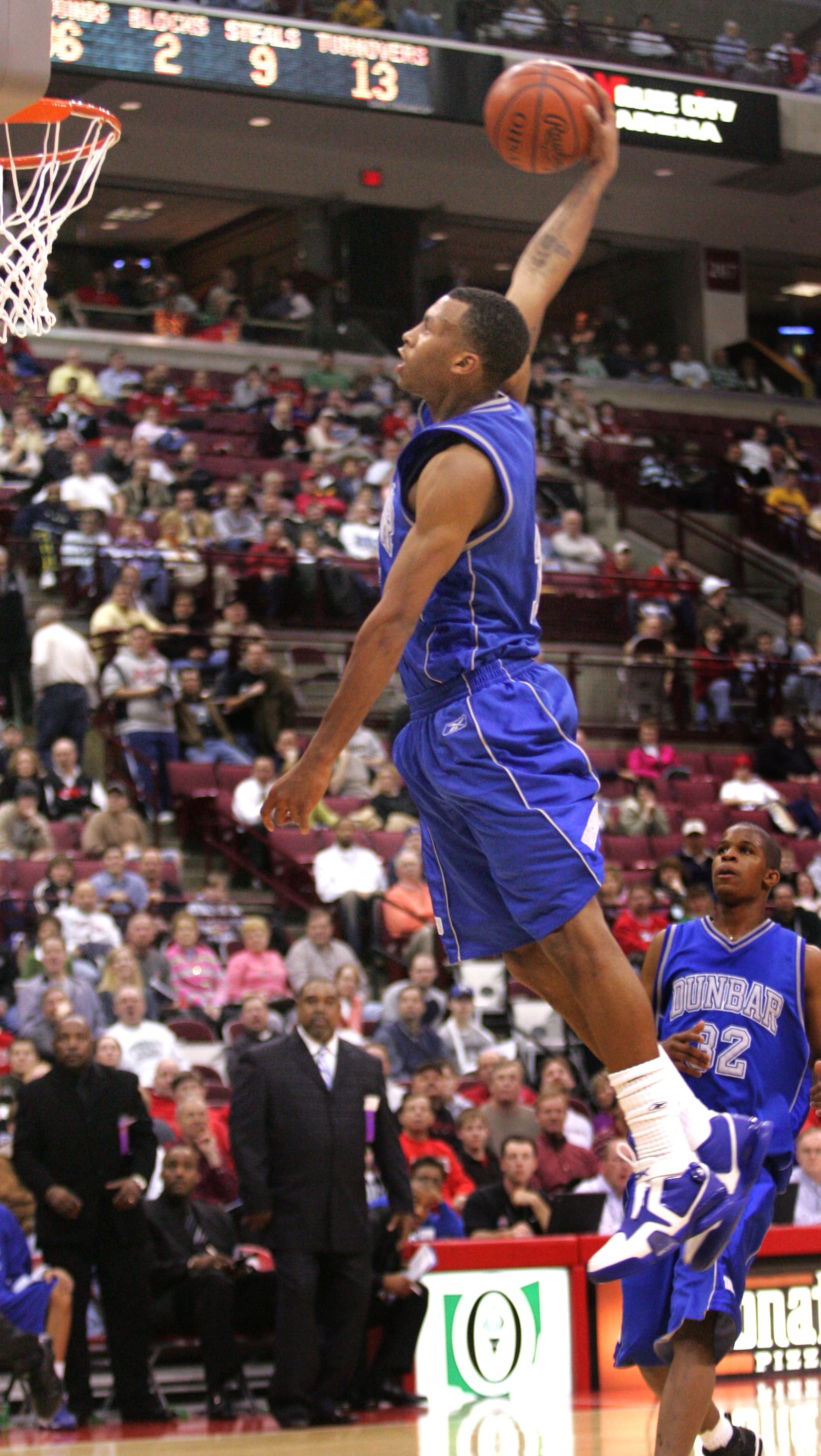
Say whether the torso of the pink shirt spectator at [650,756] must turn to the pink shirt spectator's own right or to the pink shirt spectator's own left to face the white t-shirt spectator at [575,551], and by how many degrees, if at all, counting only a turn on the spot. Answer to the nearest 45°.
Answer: approximately 180°

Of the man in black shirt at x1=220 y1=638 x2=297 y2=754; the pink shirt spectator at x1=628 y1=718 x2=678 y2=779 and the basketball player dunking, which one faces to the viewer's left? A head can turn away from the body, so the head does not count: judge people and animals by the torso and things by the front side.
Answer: the basketball player dunking

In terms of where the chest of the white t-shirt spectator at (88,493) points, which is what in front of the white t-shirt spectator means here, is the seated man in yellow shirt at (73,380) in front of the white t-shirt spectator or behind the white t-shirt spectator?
behind

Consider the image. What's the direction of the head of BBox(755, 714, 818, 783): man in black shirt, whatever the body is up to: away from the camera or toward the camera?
toward the camera

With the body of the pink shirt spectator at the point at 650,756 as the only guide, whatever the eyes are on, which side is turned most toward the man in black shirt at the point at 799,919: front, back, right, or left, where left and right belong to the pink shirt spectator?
front

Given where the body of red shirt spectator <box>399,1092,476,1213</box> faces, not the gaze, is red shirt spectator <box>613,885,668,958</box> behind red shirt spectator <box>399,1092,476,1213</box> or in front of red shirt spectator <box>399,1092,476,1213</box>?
behind

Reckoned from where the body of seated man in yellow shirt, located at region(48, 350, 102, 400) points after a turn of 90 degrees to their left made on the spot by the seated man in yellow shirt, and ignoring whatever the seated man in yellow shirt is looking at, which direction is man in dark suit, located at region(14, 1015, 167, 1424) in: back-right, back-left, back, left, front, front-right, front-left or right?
right

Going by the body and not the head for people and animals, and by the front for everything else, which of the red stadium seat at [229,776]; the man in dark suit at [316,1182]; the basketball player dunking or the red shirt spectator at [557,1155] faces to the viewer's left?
the basketball player dunking

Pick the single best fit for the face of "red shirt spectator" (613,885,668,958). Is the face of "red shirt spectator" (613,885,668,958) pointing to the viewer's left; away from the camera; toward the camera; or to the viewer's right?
toward the camera

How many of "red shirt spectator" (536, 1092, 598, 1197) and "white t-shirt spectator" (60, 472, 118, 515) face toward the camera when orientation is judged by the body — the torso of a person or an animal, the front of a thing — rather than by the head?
2

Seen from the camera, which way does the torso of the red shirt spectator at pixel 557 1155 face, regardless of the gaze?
toward the camera

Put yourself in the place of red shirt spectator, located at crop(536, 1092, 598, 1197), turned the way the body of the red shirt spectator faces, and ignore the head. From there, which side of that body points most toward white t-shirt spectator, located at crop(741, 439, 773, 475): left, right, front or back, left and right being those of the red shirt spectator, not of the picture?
back

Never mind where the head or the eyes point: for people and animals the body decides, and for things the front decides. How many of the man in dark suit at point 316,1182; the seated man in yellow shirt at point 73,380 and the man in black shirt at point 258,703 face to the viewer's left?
0

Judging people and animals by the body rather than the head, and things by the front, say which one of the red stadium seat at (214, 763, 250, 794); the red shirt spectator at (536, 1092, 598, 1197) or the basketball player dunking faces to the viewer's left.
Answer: the basketball player dunking

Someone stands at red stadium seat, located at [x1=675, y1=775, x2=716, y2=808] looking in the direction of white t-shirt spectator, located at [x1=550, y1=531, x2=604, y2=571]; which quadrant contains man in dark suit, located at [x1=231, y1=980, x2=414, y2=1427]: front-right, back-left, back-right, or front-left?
back-left

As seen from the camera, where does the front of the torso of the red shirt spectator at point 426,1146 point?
toward the camera
